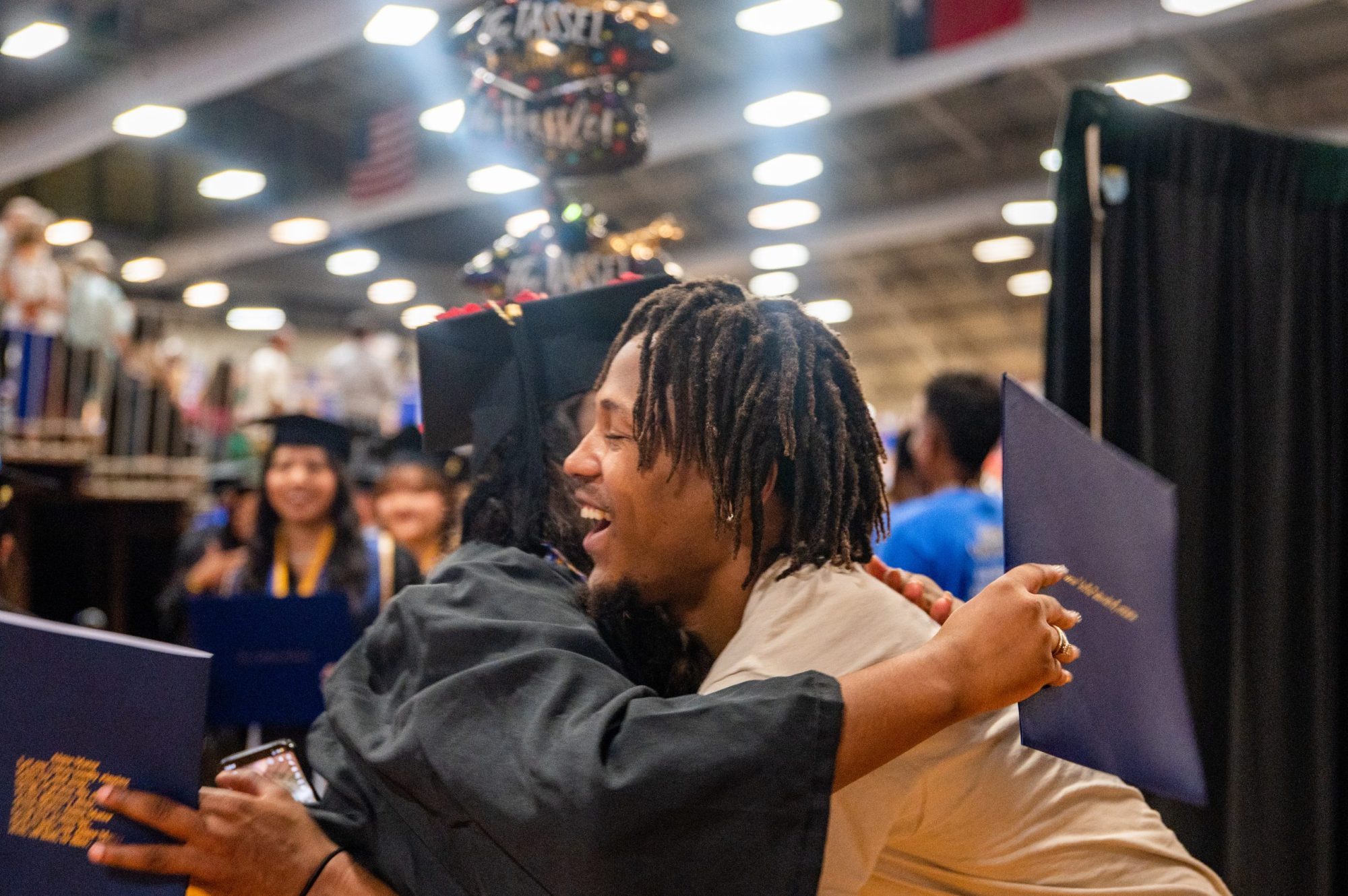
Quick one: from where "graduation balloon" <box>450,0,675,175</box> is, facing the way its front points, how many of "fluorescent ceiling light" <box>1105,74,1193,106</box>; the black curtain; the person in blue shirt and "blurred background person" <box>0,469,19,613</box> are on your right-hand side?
1

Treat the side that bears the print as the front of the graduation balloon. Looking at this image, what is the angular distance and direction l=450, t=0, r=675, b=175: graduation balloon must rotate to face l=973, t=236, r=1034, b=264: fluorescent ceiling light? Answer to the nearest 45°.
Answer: approximately 135° to its left

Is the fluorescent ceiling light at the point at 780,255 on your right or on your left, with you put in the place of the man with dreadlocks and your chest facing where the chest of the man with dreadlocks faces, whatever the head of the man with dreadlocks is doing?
on your right

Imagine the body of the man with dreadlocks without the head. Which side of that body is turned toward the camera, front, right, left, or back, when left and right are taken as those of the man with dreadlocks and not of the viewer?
left

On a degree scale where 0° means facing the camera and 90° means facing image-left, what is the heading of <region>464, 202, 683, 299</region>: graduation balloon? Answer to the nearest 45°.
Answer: approximately 0°

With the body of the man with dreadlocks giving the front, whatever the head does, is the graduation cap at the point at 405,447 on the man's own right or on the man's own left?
on the man's own right

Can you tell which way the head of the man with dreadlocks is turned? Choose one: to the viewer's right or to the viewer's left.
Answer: to the viewer's left

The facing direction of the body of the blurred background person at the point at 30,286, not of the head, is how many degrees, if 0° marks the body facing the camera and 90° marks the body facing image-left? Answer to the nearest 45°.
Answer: approximately 0°

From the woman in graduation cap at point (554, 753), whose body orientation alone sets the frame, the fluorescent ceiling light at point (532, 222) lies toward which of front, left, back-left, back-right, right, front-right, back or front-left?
front-left

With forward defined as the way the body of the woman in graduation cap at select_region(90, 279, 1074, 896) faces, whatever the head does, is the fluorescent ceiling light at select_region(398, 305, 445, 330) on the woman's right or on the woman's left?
on the woman's left
